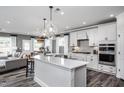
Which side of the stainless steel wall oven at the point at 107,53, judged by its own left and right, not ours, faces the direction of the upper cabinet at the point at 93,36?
right

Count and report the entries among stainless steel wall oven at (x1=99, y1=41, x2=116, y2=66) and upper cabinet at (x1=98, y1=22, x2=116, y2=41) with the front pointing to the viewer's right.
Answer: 0

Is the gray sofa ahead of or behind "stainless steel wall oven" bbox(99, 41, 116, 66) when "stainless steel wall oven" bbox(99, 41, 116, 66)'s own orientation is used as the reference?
ahead

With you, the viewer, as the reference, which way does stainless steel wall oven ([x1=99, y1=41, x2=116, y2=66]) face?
facing the viewer and to the left of the viewer

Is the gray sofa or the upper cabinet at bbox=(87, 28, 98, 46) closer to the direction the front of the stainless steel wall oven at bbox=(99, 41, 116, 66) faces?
the gray sofa

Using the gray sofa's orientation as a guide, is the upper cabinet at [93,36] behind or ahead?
behind

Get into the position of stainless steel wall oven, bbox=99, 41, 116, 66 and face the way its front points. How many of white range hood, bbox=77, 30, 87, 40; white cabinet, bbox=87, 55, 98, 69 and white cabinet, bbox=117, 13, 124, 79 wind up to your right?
2

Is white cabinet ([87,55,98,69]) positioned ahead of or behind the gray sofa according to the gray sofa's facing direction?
behind

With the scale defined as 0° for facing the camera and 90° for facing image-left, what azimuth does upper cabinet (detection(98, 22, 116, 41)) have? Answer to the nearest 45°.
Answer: approximately 45°

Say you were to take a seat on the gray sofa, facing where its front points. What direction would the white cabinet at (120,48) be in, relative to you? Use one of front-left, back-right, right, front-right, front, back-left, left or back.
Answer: back

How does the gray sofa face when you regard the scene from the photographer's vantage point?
facing away from the viewer and to the left of the viewer

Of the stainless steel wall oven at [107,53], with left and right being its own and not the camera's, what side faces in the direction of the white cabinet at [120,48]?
left

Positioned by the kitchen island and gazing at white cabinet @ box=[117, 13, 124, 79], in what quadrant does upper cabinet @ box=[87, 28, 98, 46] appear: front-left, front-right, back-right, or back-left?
front-left
